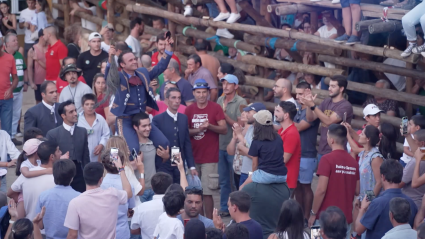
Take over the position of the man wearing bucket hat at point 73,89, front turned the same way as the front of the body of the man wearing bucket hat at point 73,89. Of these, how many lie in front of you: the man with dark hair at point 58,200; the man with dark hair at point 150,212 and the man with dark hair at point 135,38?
2

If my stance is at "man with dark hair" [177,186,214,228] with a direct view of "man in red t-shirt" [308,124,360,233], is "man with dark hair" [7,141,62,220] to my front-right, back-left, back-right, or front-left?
back-left

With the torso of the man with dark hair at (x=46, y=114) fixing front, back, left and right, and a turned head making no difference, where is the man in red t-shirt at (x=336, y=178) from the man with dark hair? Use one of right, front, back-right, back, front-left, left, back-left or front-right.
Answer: front

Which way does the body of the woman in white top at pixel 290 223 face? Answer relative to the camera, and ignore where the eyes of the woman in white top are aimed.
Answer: away from the camera

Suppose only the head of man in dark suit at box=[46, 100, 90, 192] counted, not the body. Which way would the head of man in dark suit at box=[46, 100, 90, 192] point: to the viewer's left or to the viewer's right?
to the viewer's right

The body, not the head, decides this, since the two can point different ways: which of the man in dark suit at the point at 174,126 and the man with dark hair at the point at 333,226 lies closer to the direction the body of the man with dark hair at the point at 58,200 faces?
the man in dark suit

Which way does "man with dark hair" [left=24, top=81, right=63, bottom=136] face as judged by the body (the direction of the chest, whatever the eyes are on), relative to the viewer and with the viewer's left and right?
facing the viewer and to the right of the viewer

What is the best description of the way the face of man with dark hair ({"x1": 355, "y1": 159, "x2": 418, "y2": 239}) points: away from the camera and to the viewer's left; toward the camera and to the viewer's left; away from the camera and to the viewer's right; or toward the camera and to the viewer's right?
away from the camera and to the viewer's left

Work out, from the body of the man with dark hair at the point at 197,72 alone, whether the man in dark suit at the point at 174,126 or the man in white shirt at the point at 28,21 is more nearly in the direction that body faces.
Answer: the man in dark suit

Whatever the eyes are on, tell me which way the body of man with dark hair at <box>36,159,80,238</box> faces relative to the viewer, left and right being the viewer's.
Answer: facing away from the viewer

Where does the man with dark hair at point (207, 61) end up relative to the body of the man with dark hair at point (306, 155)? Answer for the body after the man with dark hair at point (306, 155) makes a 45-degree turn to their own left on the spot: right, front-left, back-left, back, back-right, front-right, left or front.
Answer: back-right
